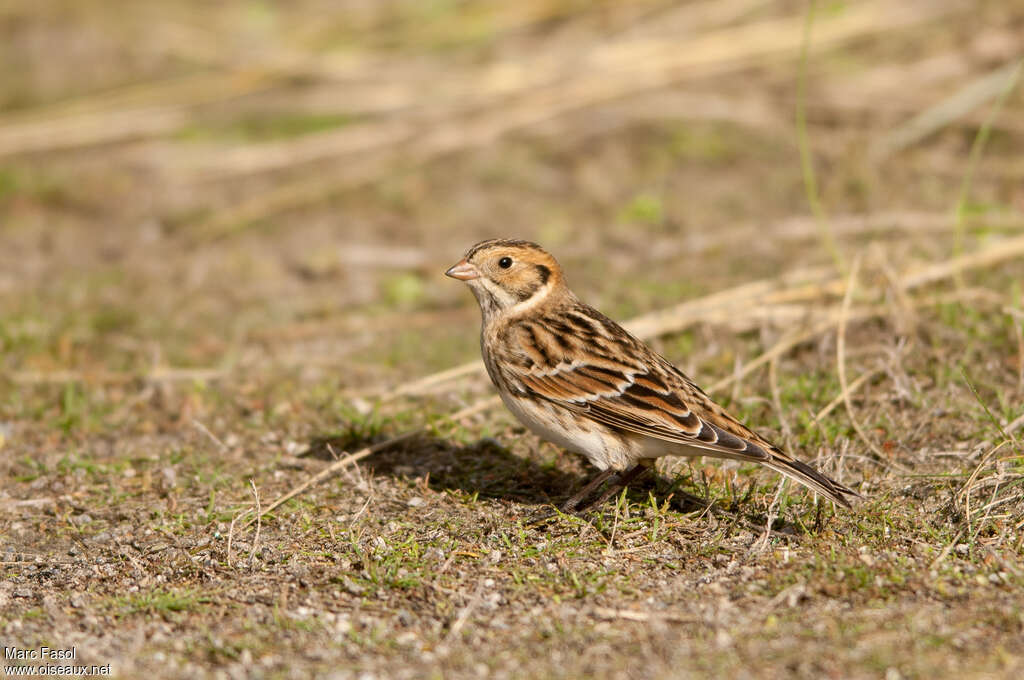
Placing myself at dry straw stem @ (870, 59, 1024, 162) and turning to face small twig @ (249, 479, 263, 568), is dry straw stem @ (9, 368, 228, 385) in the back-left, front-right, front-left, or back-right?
front-right

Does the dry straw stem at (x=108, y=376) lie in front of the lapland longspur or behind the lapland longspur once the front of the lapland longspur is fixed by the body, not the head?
in front

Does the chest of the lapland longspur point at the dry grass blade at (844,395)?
no

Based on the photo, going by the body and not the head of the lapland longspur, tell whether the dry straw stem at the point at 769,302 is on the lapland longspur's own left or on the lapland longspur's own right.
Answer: on the lapland longspur's own right

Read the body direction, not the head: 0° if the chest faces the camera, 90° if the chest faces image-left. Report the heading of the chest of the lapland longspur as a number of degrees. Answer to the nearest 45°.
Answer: approximately 90°

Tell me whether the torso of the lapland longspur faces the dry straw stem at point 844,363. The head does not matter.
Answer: no

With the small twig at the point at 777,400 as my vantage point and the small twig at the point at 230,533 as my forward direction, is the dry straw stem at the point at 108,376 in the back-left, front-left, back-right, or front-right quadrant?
front-right

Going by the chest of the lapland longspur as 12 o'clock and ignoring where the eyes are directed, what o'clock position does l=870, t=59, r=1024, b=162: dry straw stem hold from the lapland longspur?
The dry straw stem is roughly at 4 o'clock from the lapland longspur.

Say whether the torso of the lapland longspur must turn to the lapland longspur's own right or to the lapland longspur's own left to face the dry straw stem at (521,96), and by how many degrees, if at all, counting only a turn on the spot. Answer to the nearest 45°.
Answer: approximately 90° to the lapland longspur's own right

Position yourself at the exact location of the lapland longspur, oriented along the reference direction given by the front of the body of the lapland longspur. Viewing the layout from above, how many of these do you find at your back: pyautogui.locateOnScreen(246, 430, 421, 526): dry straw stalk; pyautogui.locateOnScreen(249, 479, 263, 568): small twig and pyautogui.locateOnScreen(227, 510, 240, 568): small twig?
0

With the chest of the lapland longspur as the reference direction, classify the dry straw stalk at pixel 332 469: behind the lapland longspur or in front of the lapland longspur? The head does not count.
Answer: in front

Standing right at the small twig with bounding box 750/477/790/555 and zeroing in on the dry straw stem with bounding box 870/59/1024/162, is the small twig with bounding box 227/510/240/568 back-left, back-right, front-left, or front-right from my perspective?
back-left
